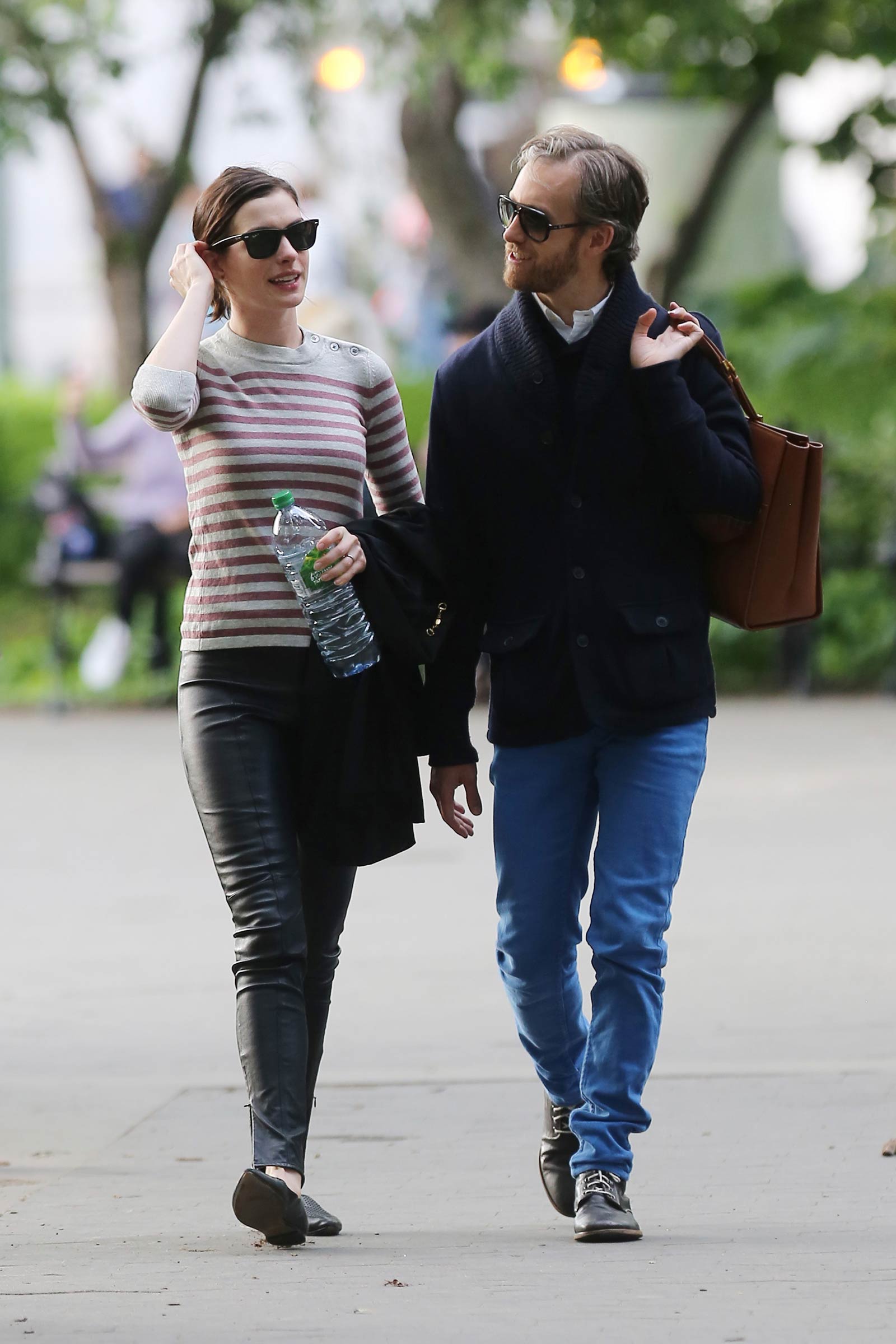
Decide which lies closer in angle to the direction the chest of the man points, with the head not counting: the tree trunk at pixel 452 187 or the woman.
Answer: the woman

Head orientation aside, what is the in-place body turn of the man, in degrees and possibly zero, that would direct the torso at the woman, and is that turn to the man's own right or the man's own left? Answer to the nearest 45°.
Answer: approximately 90° to the man's own right

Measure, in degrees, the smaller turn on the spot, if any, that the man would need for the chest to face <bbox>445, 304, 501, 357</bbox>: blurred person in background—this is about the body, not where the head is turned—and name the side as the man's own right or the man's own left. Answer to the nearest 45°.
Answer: approximately 180°

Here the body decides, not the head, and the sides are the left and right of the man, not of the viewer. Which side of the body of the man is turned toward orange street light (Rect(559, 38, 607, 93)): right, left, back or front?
back

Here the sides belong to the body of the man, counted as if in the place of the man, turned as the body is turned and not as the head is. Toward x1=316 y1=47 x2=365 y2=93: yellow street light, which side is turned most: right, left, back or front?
back

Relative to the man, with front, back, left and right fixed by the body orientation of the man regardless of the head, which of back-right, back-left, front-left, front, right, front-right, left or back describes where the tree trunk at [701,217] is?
back

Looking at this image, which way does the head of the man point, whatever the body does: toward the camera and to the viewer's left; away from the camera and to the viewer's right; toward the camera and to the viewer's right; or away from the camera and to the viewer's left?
toward the camera and to the viewer's left

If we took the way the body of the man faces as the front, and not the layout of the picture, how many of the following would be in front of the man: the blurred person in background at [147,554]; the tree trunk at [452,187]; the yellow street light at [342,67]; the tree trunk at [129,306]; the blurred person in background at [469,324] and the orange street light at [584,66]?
0

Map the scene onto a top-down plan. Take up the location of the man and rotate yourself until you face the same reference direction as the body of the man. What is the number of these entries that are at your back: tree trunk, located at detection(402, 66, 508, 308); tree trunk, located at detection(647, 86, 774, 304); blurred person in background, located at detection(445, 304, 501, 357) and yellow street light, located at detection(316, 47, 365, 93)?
4

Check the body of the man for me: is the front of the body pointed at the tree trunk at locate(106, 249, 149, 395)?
no

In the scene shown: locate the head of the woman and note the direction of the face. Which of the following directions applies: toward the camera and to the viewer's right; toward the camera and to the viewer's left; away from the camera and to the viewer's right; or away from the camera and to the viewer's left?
toward the camera and to the viewer's right

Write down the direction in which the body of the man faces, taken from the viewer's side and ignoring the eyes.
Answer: toward the camera

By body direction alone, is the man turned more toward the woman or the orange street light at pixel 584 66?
the woman

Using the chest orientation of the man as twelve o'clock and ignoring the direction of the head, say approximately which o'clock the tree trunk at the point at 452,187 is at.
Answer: The tree trunk is roughly at 6 o'clock from the man.
